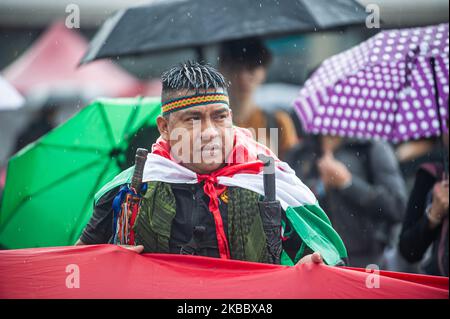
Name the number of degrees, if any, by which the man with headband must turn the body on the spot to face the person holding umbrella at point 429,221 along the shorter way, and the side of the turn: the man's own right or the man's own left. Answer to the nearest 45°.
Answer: approximately 135° to the man's own left

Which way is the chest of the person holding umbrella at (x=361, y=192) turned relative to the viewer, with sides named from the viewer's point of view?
facing the viewer and to the left of the viewer

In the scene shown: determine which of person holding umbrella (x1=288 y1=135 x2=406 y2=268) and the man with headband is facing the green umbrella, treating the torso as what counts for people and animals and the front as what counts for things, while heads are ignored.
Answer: the person holding umbrella

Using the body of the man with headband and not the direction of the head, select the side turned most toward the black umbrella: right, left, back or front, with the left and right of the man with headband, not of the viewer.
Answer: back

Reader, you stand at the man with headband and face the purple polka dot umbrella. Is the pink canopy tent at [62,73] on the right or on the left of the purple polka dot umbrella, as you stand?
left

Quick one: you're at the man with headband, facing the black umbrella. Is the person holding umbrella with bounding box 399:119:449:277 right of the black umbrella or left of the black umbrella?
right

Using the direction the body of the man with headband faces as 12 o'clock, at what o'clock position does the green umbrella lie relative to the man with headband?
The green umbrella is roughly at 5 o'clock from the man with headband.

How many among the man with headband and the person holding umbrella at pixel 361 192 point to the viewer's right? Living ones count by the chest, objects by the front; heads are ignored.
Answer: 0

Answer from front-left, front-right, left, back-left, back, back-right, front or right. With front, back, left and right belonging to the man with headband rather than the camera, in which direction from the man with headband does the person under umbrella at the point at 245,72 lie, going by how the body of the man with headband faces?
back

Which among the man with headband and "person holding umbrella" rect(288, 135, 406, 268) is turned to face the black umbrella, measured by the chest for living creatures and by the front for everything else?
the person holding umbrella

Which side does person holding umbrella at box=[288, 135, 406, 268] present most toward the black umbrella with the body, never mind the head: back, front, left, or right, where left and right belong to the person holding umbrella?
front

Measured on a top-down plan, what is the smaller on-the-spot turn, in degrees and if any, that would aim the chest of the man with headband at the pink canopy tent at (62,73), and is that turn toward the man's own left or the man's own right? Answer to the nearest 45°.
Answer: approximately 180°
